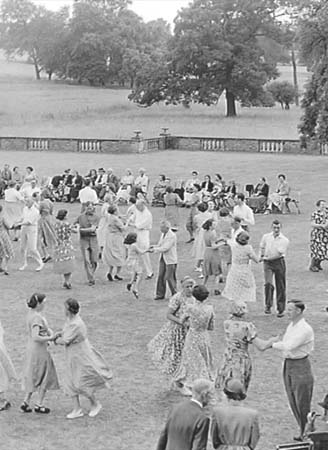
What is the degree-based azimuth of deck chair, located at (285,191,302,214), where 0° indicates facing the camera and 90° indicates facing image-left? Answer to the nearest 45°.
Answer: approximately 45°

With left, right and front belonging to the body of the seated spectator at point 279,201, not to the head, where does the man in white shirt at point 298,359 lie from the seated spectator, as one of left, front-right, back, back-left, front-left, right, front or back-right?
front-left

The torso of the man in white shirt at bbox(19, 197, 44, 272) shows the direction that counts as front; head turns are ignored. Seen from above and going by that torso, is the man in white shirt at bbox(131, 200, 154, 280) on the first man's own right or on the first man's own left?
on the first man's own left

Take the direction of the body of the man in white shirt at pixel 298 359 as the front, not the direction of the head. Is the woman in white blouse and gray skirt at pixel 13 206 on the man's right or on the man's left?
on the man's right

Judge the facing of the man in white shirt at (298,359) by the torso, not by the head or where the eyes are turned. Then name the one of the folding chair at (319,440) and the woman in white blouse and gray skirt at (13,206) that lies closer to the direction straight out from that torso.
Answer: the woman in white blouse and gray skirt

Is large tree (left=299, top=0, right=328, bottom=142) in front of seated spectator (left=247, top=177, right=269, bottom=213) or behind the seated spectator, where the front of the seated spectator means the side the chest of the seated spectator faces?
behind

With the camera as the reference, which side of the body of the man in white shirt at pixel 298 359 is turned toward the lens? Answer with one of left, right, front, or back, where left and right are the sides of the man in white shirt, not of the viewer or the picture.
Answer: left

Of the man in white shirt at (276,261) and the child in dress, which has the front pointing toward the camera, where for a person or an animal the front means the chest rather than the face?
the man in white shirt

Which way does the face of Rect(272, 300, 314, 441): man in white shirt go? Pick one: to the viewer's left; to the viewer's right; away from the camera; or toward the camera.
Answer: to the viewer's left

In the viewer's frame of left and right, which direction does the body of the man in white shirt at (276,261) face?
facing the viewer
